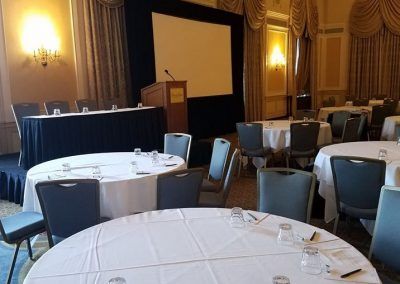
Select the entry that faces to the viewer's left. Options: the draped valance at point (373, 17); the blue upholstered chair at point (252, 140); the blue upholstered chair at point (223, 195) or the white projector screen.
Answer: the blue upholstered chair at point (223, 195)

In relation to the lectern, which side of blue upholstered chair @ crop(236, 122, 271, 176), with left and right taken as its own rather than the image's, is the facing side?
left

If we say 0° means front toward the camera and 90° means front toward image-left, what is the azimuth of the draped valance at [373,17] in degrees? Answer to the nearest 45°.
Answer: approximately 0°

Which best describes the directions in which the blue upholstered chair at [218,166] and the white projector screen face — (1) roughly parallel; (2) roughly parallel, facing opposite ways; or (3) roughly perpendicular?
roughly perpendicular

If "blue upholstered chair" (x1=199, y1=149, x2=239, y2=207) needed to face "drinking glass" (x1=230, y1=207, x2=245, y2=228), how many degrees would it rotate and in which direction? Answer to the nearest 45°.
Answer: approximately 90° to its left

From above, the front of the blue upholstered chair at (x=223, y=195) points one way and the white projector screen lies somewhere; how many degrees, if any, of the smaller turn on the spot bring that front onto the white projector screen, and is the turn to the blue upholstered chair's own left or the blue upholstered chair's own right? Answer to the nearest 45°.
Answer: approximately 90° to the blue upholstered chair's own right

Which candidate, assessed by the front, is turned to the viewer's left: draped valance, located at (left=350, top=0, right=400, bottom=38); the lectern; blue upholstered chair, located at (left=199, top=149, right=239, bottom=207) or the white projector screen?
the blue upholstered chair

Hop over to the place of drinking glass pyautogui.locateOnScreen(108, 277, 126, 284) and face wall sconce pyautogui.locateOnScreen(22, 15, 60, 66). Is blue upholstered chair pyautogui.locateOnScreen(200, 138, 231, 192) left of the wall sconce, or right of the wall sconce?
right

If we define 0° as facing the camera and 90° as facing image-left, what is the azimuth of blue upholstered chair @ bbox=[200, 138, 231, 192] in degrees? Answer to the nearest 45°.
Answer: approximately 45°

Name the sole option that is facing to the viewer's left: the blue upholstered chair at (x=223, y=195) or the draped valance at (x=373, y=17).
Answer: the blue upholstered chair

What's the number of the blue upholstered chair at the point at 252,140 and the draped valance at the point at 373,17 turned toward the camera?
1

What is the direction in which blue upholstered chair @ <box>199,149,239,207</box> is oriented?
to the viewer's left

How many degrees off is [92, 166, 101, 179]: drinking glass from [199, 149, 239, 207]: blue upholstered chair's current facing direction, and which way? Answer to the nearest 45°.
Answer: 0° — it already faces it

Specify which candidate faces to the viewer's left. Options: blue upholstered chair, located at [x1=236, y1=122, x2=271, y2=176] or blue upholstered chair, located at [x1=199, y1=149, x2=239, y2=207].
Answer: blue upholstered chair, located at [x1=199, y1=149, x2=239, y2=207]
